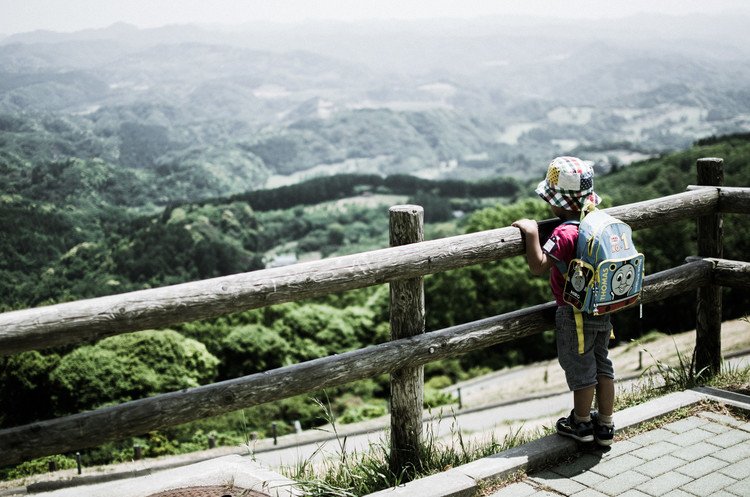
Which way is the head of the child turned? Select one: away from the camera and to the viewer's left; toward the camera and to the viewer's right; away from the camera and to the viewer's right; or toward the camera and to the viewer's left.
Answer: away from the camera and to the viewer's left

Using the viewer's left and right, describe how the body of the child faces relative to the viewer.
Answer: facing away from the viewer and to the left of the viewer

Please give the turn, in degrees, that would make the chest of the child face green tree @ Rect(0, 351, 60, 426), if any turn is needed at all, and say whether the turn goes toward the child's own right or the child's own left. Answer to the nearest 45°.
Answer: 0° — they already face it
